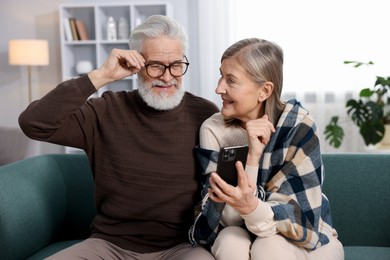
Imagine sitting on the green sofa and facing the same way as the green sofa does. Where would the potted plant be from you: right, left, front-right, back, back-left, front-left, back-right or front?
back-left

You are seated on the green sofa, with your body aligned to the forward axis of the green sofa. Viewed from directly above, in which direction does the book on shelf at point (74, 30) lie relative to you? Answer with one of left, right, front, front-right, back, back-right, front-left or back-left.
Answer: back

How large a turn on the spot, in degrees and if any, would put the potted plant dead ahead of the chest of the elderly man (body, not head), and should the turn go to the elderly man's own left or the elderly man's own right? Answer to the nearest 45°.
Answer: approximately 135° to the elderly man's own left

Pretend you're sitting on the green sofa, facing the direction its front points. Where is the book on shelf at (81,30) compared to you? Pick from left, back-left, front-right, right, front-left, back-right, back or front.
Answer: back

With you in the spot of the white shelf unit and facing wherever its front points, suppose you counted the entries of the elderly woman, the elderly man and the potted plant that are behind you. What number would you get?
0

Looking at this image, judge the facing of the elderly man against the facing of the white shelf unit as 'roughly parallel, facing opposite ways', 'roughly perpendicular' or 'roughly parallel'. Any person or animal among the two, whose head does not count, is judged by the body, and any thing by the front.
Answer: roughly parallel

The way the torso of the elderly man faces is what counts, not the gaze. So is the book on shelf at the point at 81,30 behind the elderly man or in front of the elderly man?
behind

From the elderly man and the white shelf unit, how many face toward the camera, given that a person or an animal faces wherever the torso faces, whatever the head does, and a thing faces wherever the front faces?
2

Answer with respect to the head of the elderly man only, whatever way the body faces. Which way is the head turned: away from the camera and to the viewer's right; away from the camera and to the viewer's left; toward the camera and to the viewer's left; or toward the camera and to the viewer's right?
toward the camera and to the viewer's right

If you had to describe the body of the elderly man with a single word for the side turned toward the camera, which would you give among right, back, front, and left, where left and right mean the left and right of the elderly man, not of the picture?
front

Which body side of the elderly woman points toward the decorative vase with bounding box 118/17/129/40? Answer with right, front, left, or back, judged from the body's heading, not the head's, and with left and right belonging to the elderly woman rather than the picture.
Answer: right

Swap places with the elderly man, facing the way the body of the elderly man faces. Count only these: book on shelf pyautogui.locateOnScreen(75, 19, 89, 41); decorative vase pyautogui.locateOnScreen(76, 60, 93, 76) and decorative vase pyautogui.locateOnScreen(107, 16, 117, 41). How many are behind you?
3

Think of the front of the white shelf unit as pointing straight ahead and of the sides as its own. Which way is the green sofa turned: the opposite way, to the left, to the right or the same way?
the same way

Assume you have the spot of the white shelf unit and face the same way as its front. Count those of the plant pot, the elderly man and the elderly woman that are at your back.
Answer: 0

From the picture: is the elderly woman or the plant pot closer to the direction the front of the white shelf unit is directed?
the elderly woman

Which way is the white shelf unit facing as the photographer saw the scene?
facing the viewer

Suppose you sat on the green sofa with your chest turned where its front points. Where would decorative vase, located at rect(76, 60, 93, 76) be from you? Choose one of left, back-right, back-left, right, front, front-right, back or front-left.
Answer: back

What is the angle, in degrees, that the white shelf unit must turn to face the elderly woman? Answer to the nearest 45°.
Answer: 0° — it already faces them

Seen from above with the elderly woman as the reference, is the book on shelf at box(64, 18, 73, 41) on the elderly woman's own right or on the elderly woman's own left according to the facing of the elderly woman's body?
on the elderly woman's own right
